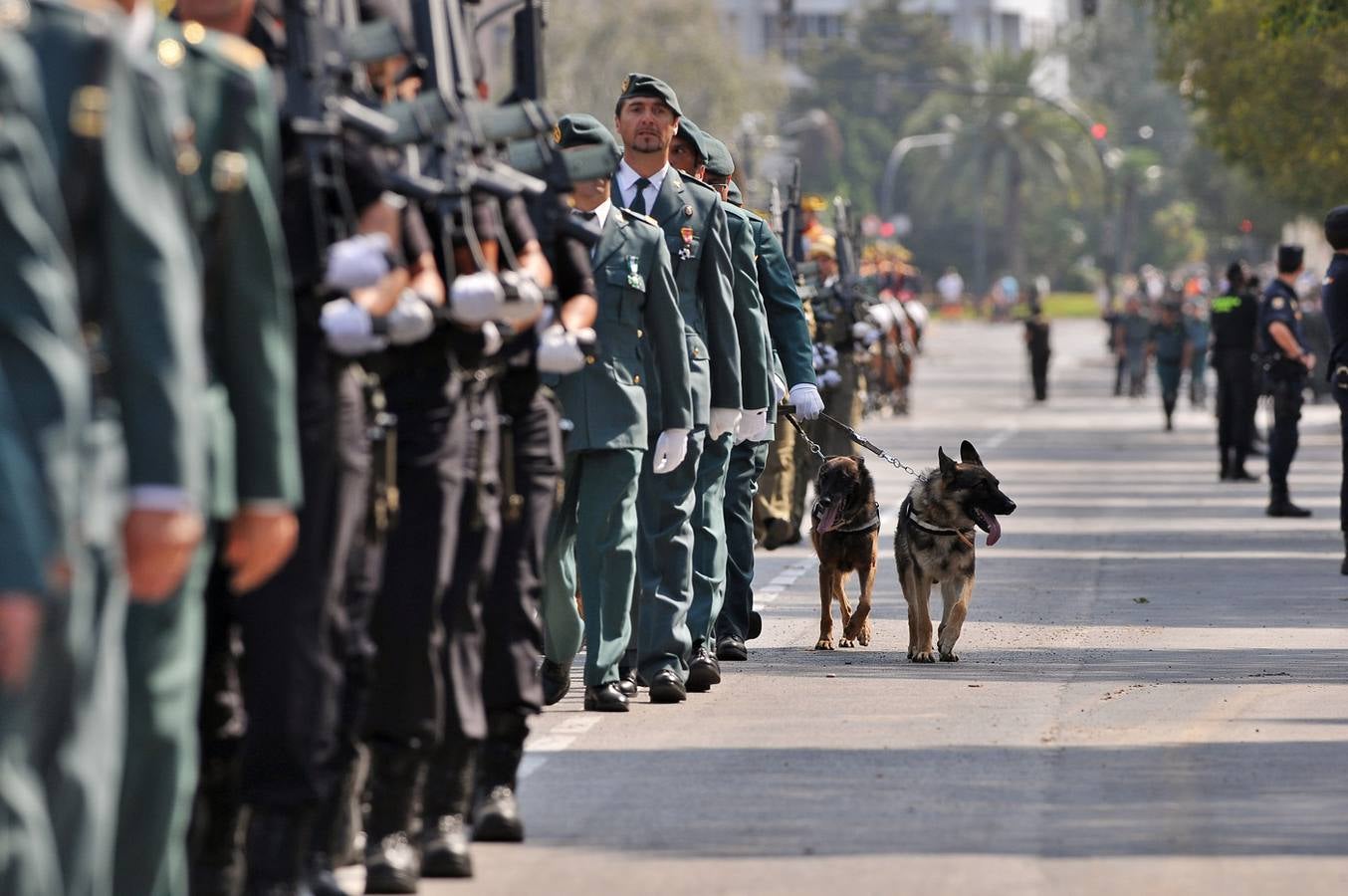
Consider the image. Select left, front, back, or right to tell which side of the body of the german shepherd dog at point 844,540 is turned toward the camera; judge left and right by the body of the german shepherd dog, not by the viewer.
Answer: front

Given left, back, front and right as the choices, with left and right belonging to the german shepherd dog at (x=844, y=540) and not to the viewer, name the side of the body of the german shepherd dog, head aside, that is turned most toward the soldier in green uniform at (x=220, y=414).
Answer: front

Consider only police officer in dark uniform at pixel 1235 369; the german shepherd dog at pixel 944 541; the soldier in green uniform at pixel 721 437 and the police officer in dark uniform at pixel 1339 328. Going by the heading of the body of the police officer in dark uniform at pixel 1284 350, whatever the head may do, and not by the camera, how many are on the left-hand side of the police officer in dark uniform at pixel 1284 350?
1

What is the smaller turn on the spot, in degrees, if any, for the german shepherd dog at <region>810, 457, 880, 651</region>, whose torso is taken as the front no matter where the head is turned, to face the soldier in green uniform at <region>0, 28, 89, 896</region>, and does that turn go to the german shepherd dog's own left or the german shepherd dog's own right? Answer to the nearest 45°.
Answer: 0° — it already faces them

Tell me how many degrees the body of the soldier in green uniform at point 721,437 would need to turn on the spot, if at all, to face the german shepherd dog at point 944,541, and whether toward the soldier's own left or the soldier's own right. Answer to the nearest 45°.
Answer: approximately 135° to the soldier's own left
